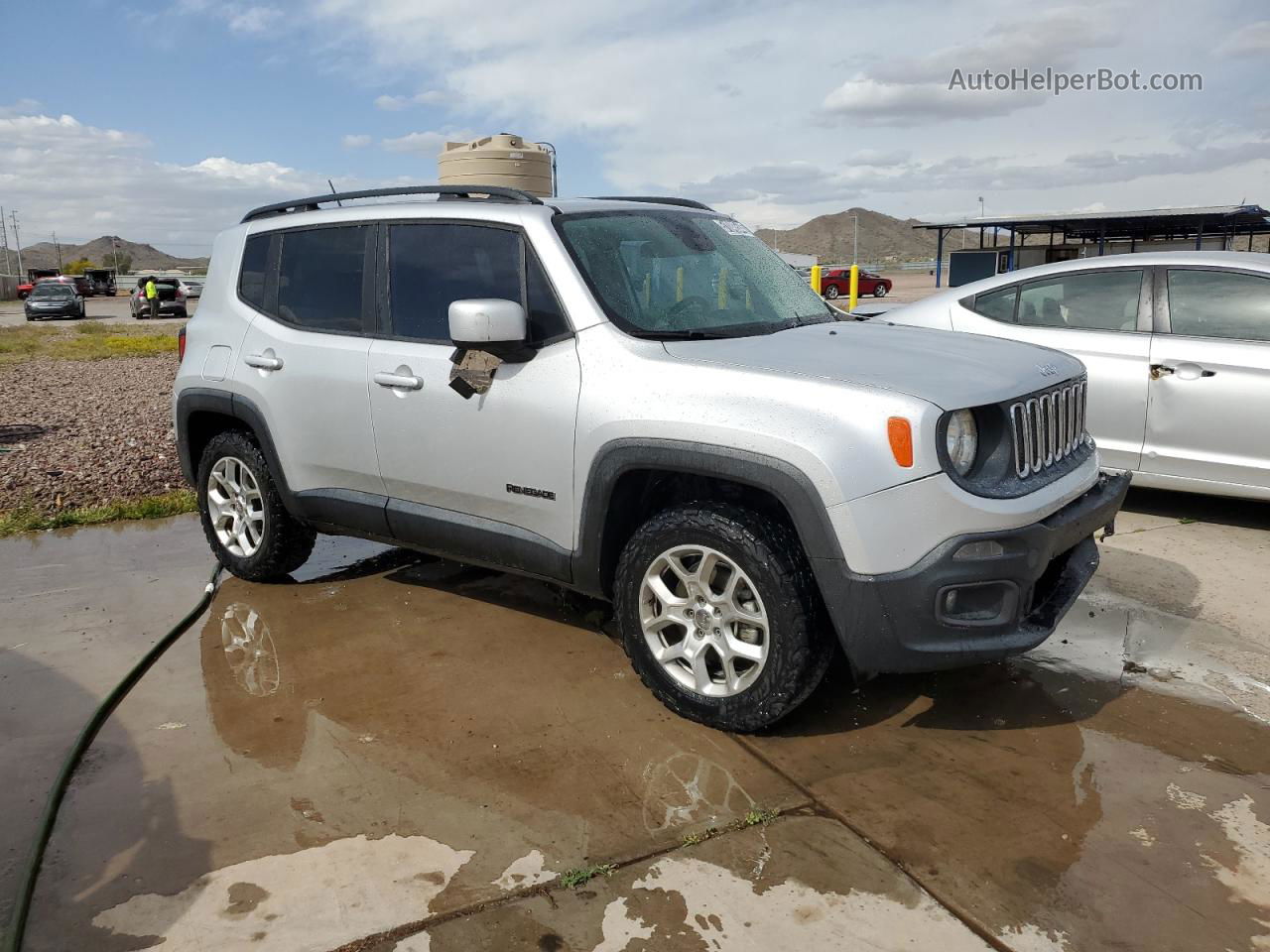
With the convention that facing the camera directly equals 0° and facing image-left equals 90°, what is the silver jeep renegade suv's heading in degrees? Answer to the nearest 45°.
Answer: approximately 315°

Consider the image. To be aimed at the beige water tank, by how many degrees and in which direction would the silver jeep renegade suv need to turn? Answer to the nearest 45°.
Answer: approximately 135° to its left

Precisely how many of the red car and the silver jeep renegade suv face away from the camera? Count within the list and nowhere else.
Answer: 0

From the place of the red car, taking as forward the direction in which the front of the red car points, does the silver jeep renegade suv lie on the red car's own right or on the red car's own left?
on the red car's own right

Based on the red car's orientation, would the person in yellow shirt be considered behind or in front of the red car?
behind

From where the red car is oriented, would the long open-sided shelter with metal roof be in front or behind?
in front

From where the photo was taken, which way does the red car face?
to the viewer's right
